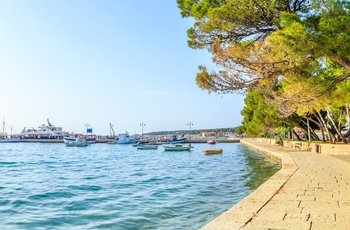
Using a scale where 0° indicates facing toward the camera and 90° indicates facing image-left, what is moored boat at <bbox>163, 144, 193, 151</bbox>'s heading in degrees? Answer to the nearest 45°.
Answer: approximately 90°
